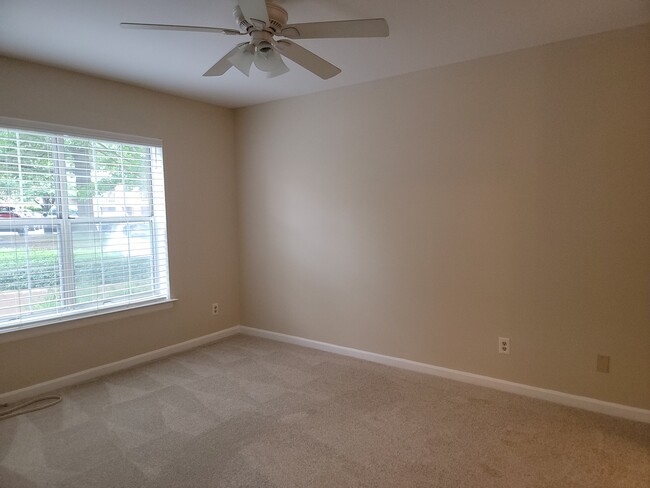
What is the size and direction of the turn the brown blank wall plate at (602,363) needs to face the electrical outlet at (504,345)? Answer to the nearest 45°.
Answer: approximately 90° to its right

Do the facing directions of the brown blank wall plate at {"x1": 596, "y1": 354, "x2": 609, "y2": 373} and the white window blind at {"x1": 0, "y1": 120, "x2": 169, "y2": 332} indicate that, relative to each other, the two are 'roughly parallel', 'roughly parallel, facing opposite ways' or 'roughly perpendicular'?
roughly perpendicular

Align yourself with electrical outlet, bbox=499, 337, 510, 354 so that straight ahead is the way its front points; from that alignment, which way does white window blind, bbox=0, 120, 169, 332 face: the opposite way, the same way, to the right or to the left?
to the left

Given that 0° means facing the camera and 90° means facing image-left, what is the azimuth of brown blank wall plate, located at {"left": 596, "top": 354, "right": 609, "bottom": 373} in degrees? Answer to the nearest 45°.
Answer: approximately 0°

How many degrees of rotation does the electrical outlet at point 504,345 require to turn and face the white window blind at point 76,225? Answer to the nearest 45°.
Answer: approximately 90° to its right

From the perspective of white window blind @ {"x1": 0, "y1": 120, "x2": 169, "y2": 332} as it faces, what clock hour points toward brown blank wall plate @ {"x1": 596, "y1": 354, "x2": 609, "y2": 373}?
The brown blank wall plate is roughly at 12 o'clock from the white window blind.

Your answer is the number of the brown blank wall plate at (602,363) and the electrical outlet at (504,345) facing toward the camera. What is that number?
2

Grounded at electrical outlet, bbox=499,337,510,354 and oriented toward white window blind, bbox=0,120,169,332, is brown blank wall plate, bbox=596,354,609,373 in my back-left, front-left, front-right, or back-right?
back-left

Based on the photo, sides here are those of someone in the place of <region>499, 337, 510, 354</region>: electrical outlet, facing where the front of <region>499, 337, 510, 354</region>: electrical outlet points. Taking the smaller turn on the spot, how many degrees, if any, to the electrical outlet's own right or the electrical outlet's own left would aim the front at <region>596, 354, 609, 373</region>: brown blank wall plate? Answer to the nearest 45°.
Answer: approximately 90° to the electrical outlet's own left
